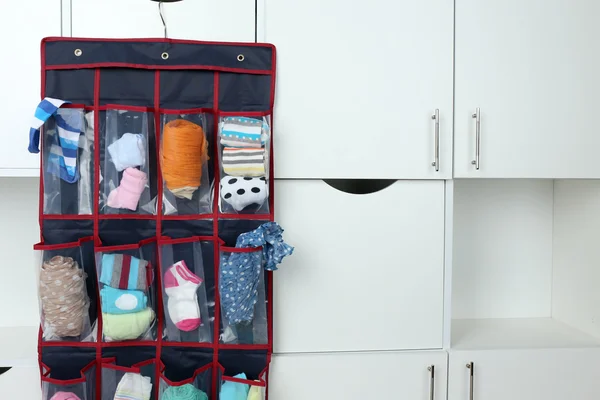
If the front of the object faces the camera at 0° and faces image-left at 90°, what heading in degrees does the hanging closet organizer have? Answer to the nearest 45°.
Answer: approximately 0°
